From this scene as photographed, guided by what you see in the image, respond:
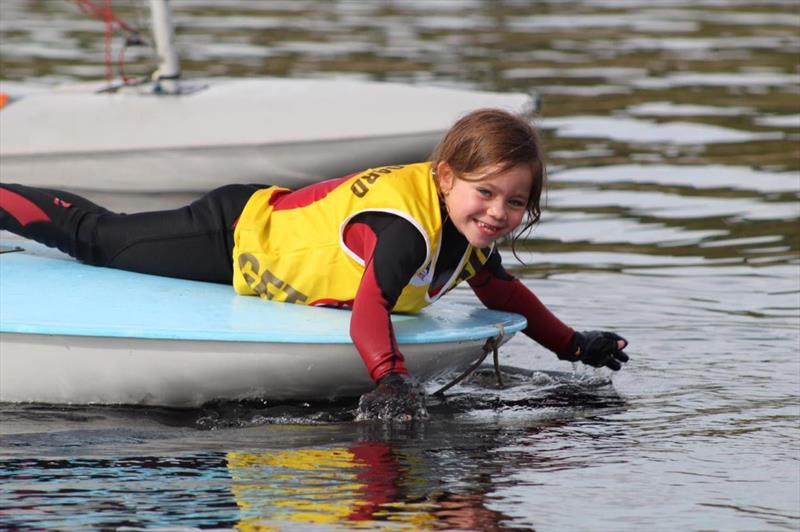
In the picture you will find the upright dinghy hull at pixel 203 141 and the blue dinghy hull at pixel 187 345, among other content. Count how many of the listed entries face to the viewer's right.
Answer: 2

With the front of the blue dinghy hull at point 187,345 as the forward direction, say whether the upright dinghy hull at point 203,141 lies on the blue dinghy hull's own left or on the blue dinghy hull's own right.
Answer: on the blue dinghy hull's own left

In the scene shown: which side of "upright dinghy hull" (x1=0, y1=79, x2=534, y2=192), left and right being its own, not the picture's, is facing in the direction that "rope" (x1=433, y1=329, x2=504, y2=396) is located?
right

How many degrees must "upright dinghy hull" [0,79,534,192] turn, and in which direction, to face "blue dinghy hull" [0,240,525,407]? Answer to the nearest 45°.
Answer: approximately 90° to its right

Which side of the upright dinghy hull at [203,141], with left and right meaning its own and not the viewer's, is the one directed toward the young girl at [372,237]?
right

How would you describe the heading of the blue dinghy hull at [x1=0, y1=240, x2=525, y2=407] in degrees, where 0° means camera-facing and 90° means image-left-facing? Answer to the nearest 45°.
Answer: approximately 270°
